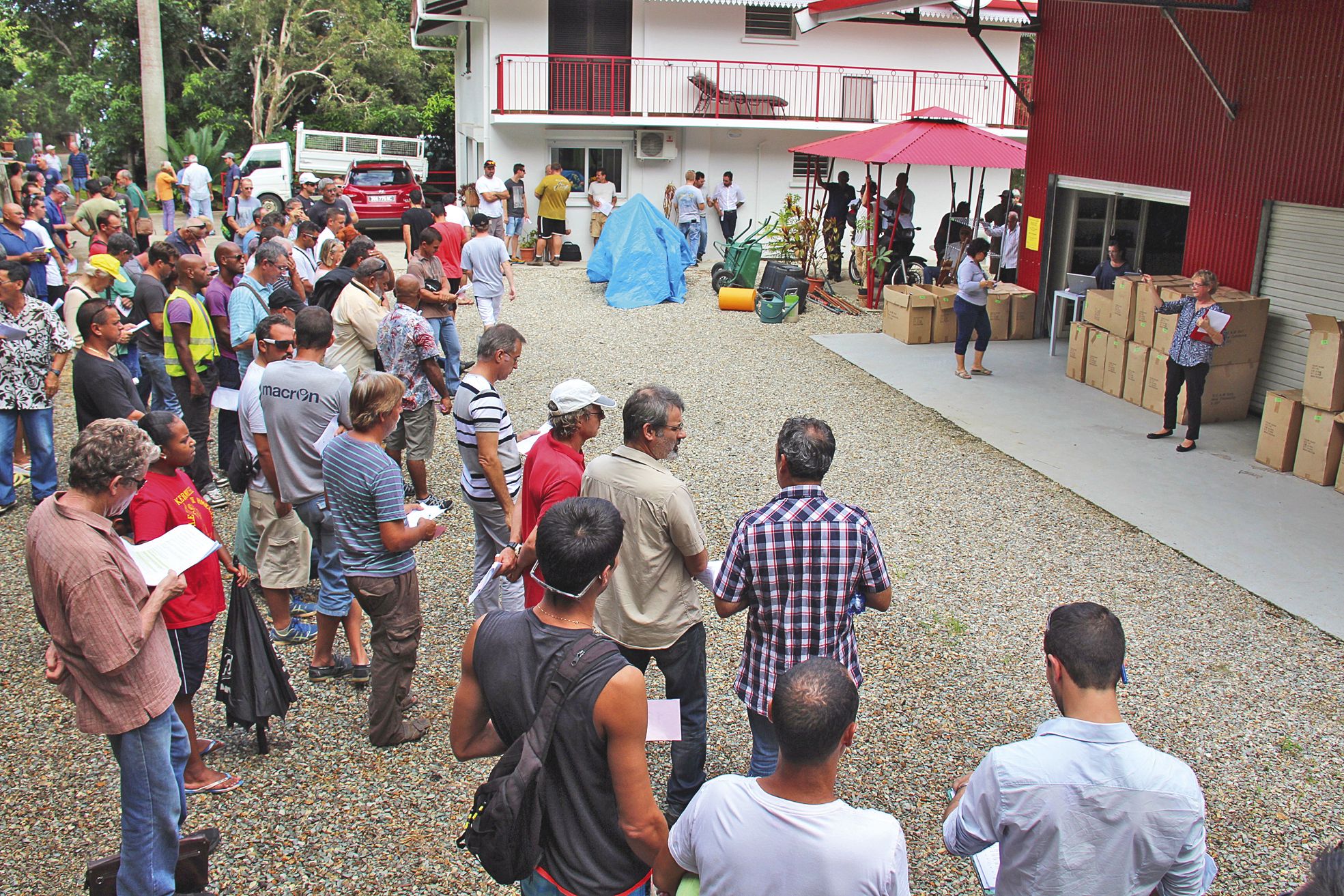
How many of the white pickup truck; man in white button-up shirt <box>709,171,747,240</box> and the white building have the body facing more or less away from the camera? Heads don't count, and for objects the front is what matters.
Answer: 0

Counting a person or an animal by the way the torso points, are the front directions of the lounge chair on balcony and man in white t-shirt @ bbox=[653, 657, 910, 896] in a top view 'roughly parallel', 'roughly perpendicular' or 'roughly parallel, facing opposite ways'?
roughly perpendicular

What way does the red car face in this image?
away from the camera

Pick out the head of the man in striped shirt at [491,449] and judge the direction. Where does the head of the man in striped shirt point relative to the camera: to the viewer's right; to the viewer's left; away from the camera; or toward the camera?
to the viewer's right

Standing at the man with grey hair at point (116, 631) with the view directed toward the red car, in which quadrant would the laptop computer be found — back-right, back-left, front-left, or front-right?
front-right

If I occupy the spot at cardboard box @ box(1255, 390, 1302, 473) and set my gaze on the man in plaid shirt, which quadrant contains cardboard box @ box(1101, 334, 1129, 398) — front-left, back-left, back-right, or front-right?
back-right

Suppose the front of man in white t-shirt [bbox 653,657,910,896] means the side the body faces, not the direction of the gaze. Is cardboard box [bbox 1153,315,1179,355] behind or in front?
in front

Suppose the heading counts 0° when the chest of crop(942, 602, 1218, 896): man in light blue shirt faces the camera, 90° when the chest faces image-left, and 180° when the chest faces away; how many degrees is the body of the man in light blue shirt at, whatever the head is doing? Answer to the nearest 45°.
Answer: approximately 180°

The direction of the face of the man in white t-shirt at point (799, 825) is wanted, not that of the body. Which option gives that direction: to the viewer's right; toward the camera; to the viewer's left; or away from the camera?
away from the camera

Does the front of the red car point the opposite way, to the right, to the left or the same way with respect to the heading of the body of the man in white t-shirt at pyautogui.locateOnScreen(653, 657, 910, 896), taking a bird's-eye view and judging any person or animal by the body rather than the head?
the same way

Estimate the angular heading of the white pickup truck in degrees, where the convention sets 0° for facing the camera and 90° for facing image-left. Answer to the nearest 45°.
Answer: approximately 90°

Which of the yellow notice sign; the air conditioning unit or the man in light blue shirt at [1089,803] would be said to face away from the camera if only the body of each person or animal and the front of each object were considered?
the man in light blue shirt

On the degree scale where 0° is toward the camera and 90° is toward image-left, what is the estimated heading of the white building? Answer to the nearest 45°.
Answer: approximately 0°

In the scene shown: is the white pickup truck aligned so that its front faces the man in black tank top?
no

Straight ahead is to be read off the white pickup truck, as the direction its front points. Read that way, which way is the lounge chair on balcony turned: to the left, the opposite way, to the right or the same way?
the opposite way

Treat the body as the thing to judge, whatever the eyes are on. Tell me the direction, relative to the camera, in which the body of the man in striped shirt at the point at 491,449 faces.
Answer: to the viewer's right

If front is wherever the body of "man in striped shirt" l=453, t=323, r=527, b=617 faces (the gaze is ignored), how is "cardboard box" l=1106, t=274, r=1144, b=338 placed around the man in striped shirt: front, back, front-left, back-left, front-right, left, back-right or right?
front-left

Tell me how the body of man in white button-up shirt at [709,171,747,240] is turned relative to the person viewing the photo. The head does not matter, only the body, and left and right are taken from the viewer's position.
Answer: facing the viewer

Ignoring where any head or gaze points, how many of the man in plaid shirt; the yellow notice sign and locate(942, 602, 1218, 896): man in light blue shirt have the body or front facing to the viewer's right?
0

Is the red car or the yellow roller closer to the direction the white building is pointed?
the yellow roller

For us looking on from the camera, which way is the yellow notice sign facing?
facing the viewer and to the left of the viewer

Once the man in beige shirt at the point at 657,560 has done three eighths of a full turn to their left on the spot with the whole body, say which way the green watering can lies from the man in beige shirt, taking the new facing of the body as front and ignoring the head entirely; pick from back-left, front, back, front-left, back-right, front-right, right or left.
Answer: right

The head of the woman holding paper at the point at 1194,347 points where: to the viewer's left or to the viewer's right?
to the viewer's left

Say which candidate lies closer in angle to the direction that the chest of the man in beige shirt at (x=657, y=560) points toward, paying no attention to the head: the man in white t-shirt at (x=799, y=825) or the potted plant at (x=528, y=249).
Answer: the potted plant
